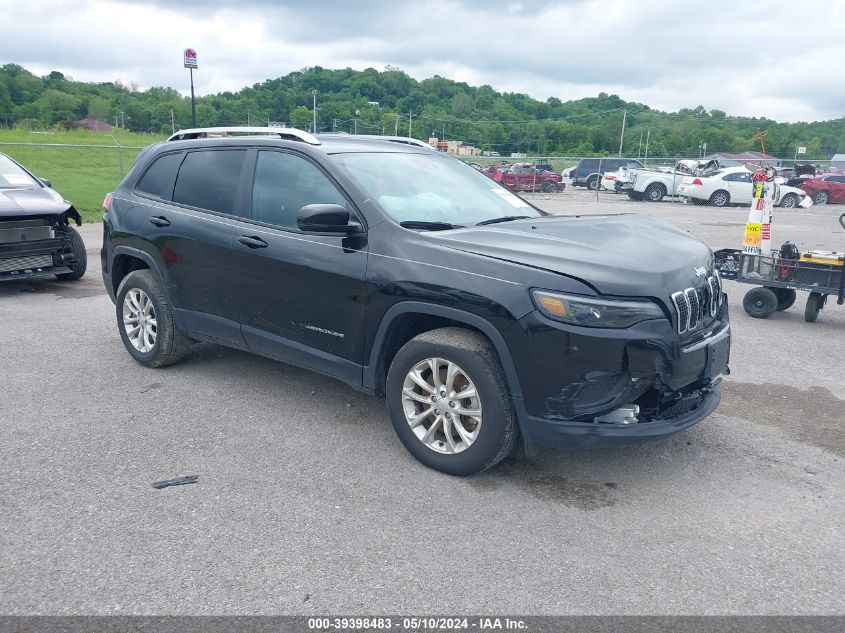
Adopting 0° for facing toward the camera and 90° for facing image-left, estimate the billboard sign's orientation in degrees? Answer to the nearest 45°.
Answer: approximately 0°

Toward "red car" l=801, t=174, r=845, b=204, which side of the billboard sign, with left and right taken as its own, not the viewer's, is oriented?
left

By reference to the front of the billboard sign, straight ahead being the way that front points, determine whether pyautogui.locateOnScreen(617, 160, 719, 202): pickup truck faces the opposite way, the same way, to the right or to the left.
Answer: to the right

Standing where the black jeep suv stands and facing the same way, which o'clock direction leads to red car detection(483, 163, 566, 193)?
The red car is roughly at 8 o'clock from the black jeep suv.

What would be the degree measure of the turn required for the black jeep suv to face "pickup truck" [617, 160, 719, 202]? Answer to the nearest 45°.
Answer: approximately 135° to its left

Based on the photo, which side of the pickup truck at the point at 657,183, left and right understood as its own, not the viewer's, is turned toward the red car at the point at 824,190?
back

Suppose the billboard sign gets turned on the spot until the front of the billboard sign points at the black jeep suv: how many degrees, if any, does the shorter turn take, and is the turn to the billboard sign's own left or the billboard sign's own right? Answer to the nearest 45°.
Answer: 0° — it already faces it

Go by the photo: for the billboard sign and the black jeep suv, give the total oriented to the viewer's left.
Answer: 0
